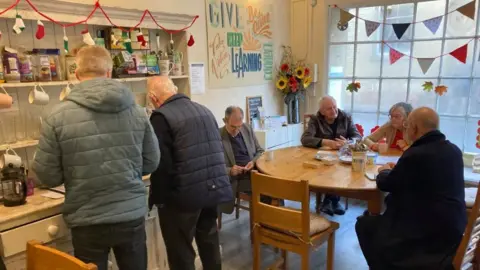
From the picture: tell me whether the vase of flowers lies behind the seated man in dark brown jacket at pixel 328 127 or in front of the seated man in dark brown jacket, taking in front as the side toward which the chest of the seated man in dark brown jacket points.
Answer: behind

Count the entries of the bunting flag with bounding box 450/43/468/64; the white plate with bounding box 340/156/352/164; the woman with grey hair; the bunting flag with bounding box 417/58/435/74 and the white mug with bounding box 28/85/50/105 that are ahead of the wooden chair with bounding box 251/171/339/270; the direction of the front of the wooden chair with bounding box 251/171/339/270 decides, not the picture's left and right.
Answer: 4

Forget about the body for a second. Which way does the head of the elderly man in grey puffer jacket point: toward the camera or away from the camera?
away from the camera

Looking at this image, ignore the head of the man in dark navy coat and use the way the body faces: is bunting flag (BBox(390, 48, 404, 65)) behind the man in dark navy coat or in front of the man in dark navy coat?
in front

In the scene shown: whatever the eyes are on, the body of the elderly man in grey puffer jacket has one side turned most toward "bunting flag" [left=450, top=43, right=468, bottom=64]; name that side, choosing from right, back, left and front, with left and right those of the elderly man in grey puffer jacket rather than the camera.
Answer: right

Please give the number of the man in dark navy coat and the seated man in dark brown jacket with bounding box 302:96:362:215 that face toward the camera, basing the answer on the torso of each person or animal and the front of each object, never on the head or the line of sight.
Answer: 1

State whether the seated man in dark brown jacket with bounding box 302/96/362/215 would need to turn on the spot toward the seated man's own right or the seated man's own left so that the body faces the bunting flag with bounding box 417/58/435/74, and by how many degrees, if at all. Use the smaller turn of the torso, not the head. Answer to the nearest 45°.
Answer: approximately 135° to the seated man's own left

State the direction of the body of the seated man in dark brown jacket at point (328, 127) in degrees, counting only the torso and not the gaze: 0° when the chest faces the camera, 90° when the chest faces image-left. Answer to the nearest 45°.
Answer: approximately 0°

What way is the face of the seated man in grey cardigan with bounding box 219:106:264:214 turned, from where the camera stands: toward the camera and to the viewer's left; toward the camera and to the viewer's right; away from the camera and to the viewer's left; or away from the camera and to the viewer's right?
toward the camera and to the viewer's right

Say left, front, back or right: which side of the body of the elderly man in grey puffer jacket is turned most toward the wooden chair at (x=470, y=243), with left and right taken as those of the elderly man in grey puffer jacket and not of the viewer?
right

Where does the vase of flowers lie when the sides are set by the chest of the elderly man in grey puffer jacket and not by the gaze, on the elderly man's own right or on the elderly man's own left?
on the elderly man's own right

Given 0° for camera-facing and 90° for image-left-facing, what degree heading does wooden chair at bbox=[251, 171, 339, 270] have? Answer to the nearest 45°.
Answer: approximately 225°

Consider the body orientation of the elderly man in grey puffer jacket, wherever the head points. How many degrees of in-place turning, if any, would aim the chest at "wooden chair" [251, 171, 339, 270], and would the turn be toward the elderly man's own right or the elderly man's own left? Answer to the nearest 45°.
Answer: approximately 90° to the elderly man's own right

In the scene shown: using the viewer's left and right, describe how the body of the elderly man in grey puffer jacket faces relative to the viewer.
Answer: facing away from the viewer
